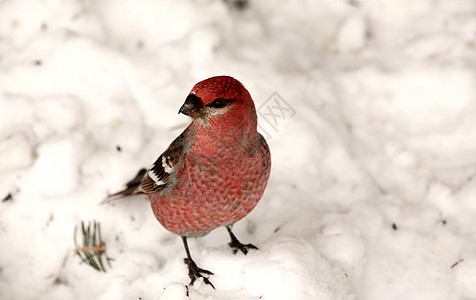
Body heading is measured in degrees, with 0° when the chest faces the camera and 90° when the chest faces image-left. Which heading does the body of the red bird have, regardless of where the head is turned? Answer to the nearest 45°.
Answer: approximately 315°
